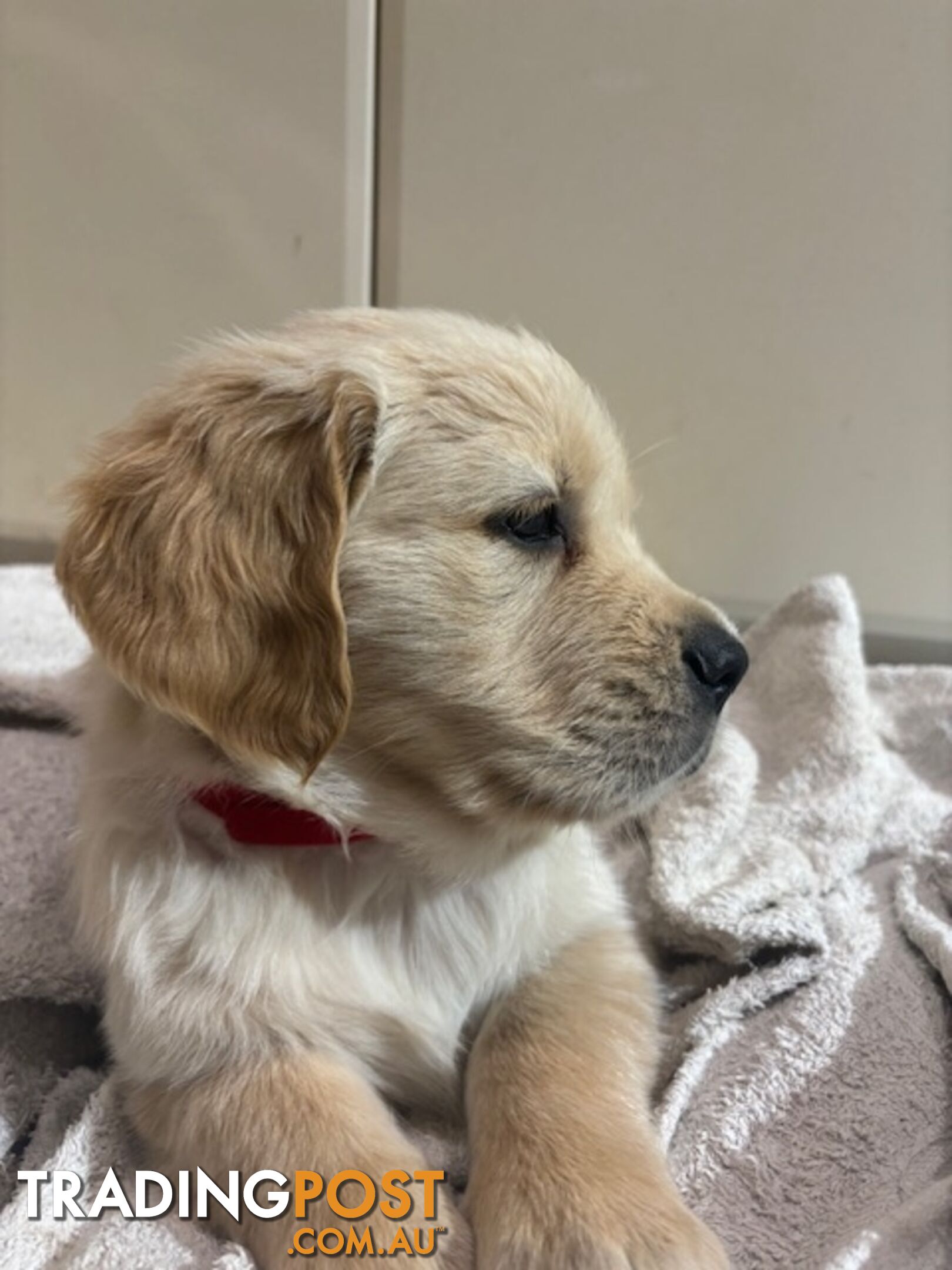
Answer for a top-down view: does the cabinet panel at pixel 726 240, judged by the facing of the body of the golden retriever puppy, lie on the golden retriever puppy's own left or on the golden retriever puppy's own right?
on the golden retriever puppy's own left

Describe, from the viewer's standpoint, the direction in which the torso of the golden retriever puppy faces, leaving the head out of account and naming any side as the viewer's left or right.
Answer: facing the viewer and to the right of the viewer

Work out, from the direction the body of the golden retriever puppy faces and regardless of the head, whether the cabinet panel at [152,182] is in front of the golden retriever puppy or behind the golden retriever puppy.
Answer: behind
